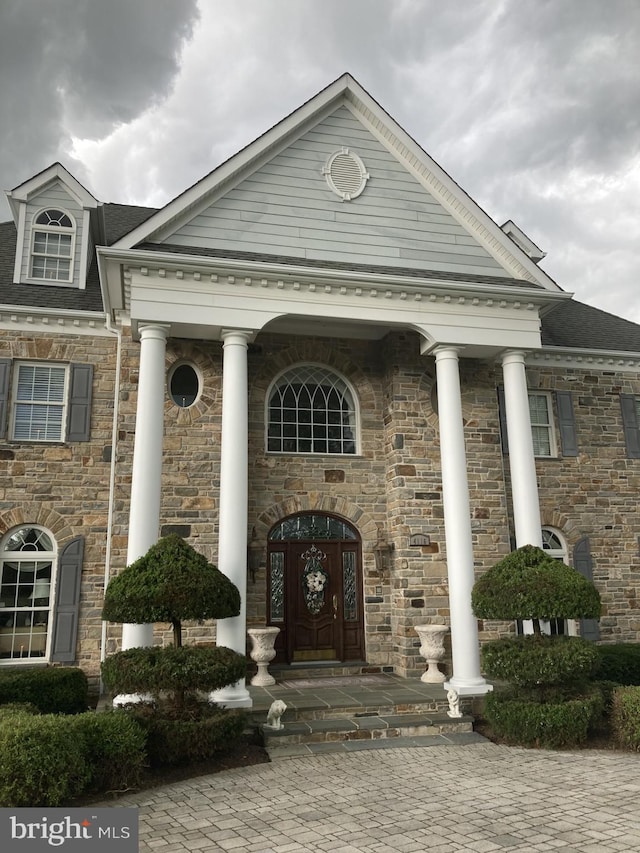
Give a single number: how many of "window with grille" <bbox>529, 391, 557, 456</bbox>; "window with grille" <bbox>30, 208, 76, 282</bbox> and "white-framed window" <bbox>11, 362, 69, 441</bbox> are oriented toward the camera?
3

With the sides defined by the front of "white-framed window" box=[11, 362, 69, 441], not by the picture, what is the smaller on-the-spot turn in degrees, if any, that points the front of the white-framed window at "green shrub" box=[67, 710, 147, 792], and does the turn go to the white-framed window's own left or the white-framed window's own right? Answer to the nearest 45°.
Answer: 0° — it already faces it

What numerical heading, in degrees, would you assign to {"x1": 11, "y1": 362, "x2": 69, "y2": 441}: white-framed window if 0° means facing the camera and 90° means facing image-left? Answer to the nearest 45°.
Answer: approximately 0°

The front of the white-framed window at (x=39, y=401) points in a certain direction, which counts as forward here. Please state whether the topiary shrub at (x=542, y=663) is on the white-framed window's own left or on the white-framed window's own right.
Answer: on the white-framed window's own left

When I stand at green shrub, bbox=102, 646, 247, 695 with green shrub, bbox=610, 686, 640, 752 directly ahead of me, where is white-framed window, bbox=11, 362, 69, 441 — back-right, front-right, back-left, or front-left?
back-left

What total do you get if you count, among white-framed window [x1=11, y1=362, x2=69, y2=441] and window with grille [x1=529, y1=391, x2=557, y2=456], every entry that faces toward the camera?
2

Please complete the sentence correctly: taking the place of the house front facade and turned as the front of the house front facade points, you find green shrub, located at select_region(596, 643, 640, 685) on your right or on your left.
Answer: on your left

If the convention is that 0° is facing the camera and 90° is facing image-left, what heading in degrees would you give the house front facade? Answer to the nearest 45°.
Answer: approximately 0°

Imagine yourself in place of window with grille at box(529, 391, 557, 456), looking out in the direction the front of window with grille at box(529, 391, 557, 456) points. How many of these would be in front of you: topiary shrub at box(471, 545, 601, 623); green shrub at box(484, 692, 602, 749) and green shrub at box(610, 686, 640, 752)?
3
